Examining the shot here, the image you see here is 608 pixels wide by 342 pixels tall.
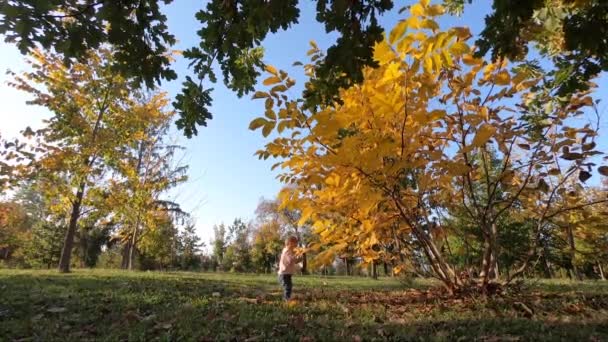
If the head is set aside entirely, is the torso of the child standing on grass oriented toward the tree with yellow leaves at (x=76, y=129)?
no

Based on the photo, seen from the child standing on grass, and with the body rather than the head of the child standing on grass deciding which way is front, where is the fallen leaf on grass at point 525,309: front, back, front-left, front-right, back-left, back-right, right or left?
front-right

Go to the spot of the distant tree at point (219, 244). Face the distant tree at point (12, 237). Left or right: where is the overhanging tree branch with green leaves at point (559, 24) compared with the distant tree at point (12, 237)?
left

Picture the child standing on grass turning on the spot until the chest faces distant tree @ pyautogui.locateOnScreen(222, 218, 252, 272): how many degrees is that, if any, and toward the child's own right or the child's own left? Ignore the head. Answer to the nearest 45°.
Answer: approximately 90° to the child's own left

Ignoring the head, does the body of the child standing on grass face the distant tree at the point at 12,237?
no

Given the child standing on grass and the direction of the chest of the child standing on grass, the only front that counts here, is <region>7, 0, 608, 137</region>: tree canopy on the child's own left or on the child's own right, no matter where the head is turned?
on the child's own right

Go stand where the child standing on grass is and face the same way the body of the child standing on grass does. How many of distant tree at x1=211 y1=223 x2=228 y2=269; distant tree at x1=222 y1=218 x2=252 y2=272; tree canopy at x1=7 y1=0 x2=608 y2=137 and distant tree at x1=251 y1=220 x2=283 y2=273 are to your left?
3

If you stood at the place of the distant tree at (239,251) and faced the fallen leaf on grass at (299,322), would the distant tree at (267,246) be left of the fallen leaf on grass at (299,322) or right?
left

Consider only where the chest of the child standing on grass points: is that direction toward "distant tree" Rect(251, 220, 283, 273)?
no

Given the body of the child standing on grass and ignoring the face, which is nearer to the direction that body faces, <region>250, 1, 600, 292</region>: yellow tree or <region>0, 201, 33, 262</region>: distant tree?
the yellow tree

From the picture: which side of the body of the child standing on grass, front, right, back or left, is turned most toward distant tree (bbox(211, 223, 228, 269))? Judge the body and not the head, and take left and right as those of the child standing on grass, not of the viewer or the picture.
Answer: left

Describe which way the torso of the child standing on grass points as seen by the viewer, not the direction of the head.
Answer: to the viewer's right
